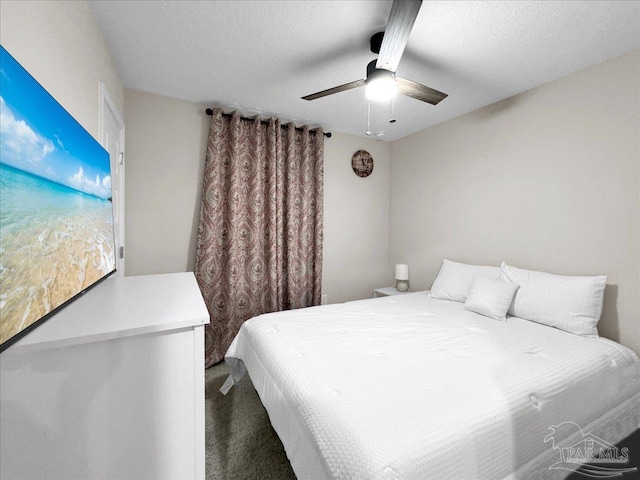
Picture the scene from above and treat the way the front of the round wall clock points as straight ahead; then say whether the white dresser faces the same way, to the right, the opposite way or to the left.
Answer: to the left

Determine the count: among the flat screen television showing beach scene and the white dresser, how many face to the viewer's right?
2

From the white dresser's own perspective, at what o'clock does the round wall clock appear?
The round wall clock is roughly at 11 o'clock from the white dresser.

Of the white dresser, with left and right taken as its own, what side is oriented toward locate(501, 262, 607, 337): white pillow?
front

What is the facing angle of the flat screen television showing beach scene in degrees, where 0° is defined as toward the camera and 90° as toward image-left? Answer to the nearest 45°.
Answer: approximately 270°

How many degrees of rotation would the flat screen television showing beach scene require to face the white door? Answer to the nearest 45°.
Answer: approximately 90° to its left

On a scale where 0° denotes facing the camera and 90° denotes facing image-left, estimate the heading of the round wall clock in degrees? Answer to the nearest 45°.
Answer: approximately 315°

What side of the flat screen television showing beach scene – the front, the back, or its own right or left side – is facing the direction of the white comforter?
front

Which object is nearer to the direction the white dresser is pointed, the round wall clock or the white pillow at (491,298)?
the white pillow

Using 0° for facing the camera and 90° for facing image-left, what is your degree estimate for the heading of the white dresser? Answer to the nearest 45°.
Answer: approximately 270°

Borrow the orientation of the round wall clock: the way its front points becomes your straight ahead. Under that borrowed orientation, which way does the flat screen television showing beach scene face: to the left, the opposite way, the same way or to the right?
to the left

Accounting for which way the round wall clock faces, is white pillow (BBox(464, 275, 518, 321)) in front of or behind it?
in front

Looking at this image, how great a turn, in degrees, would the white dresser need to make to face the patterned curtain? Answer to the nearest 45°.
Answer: approximately 45° to its left
